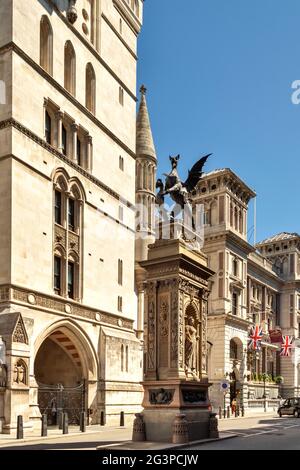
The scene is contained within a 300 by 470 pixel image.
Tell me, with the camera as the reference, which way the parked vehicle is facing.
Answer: facing the viewer and to the left of the viewer

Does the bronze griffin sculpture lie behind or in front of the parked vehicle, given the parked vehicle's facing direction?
in front

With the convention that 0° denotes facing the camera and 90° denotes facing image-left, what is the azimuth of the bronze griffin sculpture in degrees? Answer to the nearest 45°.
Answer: approximately 45°

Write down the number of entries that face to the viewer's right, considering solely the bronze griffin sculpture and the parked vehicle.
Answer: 0

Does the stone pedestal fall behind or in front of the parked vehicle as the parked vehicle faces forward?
in front
